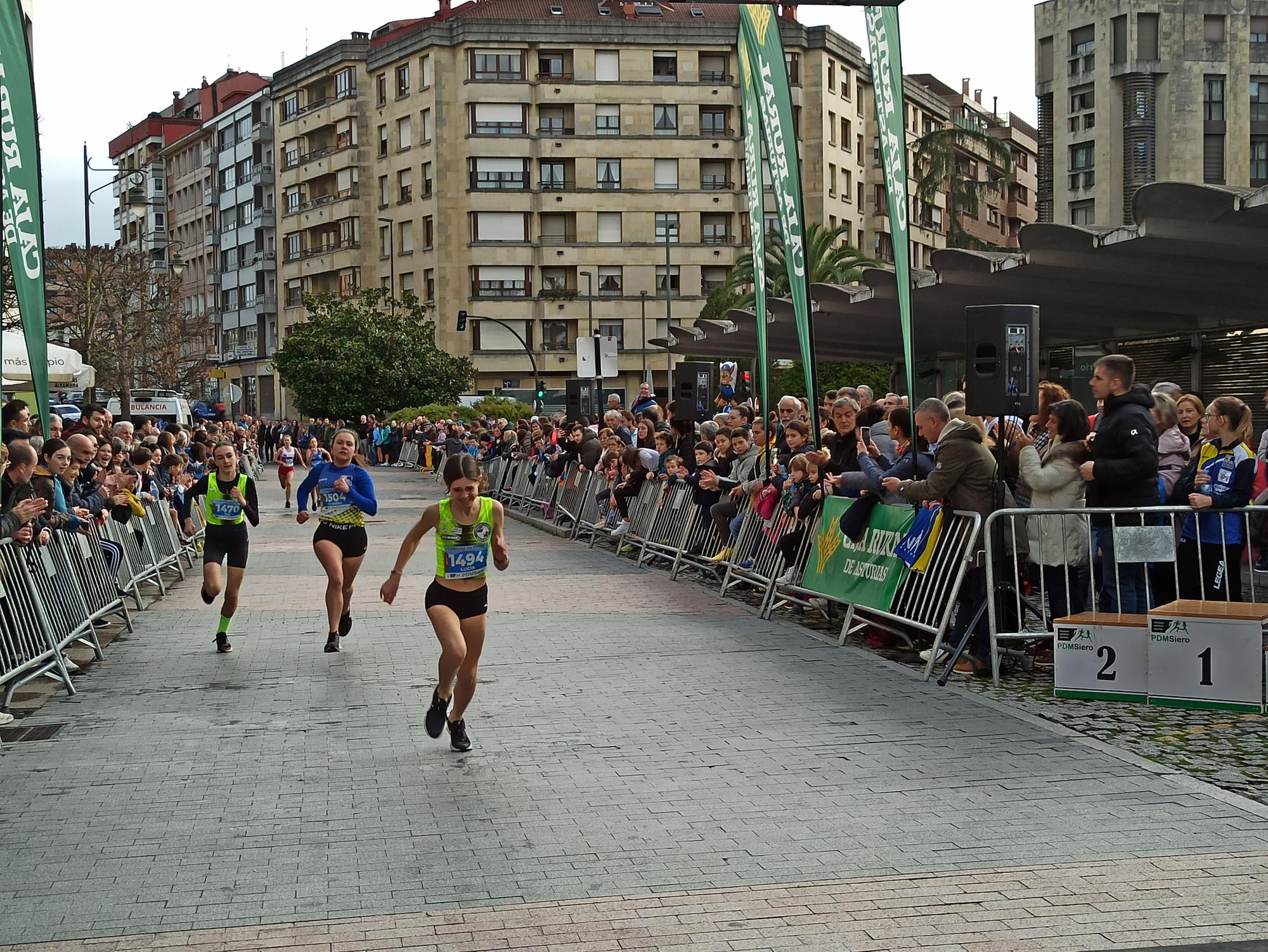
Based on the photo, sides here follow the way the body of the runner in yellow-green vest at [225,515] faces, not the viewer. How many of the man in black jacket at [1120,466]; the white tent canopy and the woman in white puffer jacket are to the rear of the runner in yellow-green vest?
1

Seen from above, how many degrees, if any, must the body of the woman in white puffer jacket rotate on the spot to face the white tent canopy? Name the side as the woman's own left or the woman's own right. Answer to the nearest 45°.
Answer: approximately 45° to the woman's own right

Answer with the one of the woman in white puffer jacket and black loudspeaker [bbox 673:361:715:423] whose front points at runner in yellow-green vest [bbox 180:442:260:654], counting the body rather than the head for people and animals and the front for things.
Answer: the woman in white puffer jacket

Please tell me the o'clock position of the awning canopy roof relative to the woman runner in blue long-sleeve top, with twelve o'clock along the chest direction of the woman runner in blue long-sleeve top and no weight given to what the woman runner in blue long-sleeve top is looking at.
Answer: The awning canopy roof is roughly at 8 o'clock from the woman runner in blue long-sleeve top.

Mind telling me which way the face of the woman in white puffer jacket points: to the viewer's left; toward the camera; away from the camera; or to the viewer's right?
to the viewer's left

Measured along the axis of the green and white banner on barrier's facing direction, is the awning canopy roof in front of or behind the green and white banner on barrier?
behind

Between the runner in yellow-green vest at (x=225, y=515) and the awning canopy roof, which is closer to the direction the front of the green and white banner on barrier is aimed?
the runner in yellow-green vest

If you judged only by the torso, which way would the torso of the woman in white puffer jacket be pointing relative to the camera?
to the viewer's left
